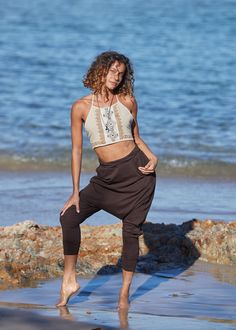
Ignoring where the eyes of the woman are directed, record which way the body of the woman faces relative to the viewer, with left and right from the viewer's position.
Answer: facing the viewer
